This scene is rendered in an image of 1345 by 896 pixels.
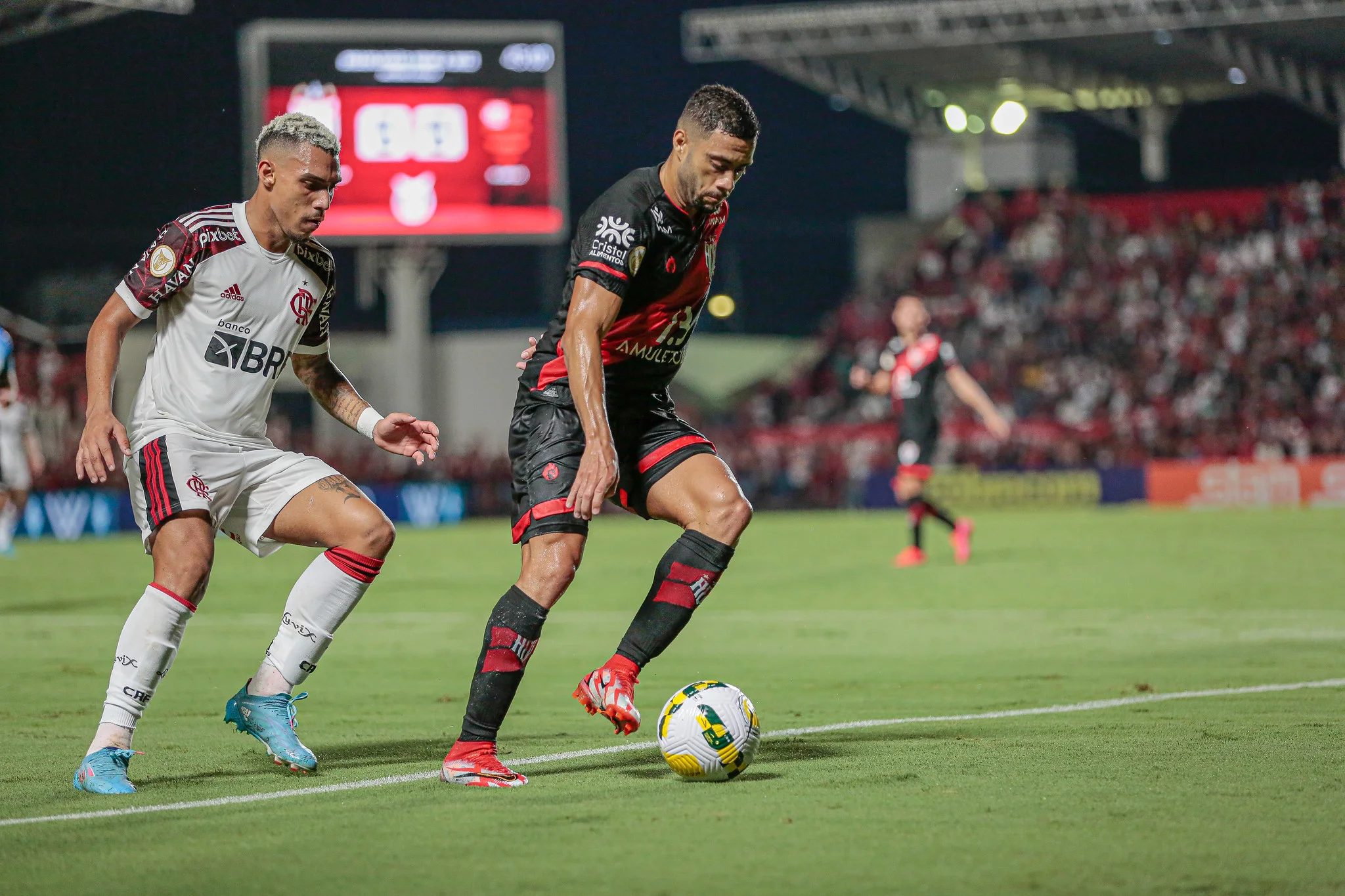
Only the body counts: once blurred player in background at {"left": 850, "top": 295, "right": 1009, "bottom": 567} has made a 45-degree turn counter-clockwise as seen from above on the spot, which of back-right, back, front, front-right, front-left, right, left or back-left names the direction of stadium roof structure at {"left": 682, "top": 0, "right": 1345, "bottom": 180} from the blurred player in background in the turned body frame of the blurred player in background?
back

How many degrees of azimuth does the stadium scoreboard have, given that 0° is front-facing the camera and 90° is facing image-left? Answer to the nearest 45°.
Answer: approximately 0°

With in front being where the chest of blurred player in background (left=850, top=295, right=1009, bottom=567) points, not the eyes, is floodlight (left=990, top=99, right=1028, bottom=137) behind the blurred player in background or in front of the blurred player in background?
behind

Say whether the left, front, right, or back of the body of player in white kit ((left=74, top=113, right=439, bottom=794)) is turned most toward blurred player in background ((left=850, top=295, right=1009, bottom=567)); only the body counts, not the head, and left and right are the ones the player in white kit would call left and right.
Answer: left

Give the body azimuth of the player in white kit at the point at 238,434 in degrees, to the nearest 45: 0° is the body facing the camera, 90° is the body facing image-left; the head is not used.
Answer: approximately 315°

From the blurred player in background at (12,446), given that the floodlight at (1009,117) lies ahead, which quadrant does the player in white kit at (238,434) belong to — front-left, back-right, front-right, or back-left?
back-right

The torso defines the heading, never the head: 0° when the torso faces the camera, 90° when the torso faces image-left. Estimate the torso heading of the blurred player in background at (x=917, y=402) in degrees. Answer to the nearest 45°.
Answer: approximately 45°

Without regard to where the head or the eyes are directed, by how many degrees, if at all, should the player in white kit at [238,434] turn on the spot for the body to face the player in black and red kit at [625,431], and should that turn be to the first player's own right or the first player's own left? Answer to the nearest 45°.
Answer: approximately 45° to the first player's own left

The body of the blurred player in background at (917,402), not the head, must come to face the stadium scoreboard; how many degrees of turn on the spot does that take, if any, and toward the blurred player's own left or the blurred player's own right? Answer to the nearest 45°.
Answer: approximately 90° to the blurred player's own right

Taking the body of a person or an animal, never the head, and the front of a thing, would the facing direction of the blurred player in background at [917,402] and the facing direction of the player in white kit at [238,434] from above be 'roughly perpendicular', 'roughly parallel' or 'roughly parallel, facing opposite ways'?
roughly perpendicular

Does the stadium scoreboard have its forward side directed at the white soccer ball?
yes

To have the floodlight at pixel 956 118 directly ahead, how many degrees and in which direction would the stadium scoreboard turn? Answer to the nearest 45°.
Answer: approximately 135° to its left

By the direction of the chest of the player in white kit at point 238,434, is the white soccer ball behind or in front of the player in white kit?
in front
